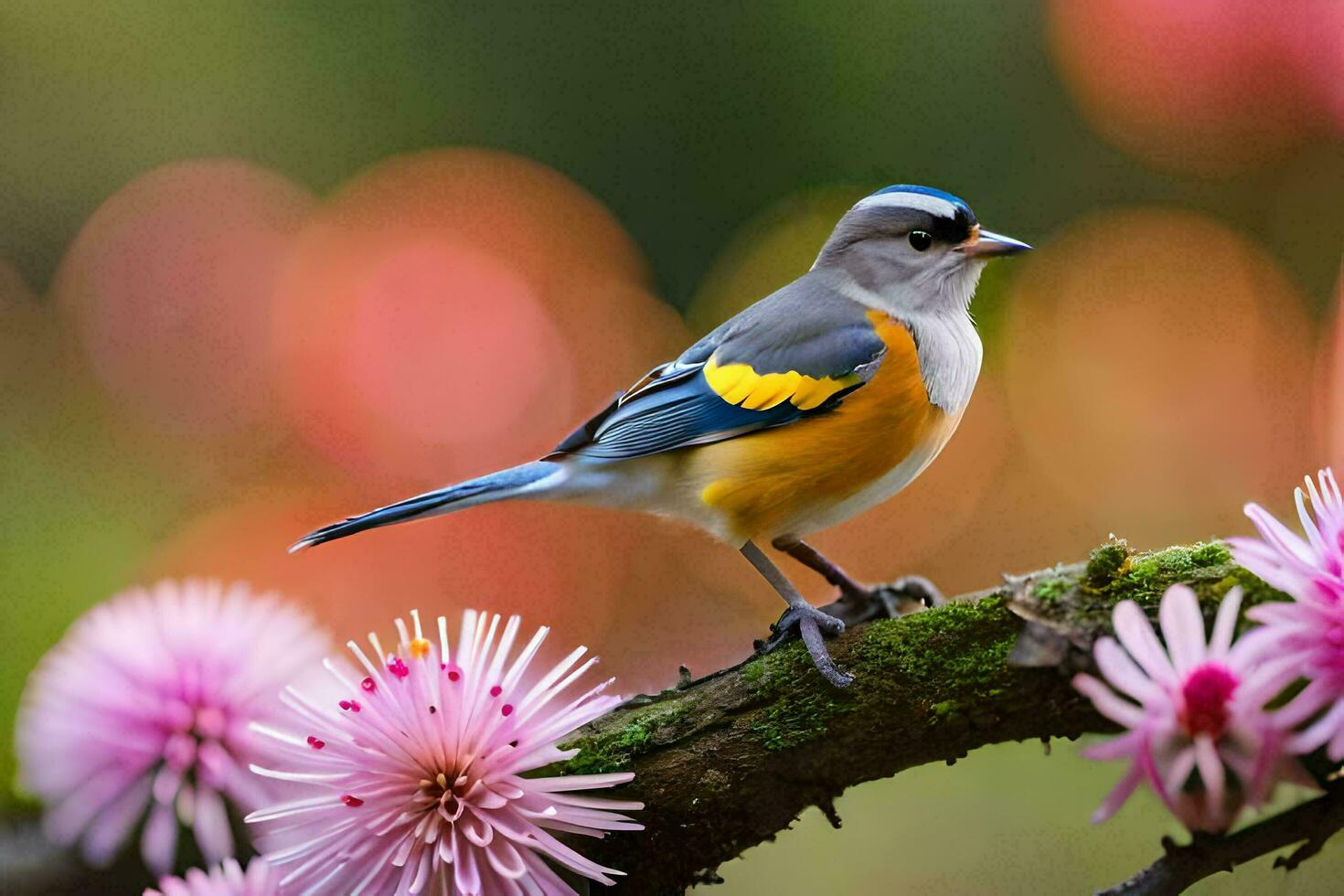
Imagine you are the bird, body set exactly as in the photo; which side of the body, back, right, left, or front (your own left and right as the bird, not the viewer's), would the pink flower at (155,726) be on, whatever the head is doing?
back

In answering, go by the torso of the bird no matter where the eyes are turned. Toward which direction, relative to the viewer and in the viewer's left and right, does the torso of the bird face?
facing to the right of the viewer
